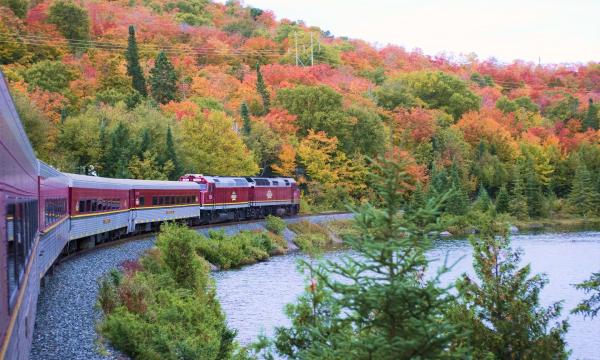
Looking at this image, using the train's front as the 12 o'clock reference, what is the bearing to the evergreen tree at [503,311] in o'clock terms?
The evergreen tree is roughly at 3 o'clock from the train.

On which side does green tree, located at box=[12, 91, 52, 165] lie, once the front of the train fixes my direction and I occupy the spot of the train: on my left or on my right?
on my left

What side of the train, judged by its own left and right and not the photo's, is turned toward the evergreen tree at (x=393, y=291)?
right

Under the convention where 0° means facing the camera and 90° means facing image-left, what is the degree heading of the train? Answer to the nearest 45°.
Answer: approximately 225°

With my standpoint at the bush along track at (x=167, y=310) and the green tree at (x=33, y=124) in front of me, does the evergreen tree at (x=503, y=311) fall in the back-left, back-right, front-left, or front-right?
back-right
